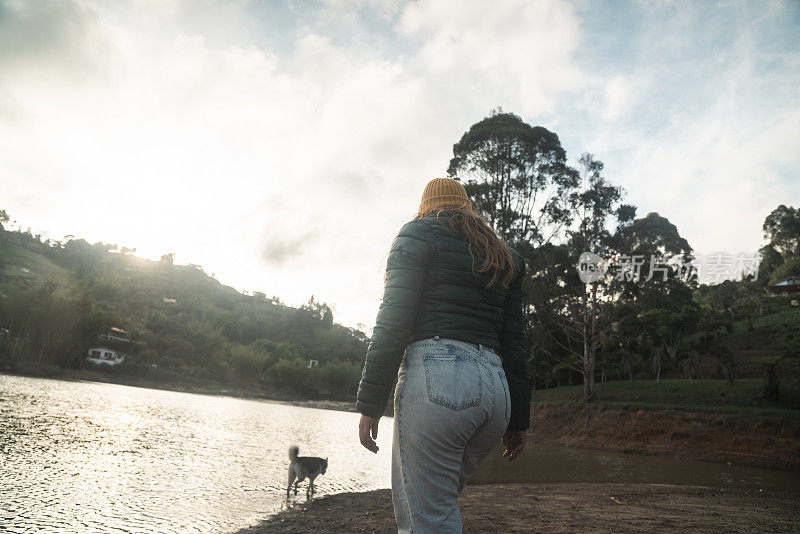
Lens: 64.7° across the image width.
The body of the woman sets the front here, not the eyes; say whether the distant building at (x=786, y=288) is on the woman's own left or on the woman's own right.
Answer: on the woman's own right

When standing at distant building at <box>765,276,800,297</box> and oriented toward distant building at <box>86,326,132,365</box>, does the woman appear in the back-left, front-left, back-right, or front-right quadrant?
front-left

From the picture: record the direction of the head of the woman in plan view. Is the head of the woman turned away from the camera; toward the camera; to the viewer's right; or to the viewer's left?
away from the camera

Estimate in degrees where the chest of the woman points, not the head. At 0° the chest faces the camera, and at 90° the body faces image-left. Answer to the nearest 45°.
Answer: approximately 135°

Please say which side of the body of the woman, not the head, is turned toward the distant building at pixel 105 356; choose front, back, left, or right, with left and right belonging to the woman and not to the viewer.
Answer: front

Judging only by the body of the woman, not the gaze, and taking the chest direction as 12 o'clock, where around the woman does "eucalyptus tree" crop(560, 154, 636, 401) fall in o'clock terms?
The eucalyptus tree is roughly at 2 o'clock from the woman.

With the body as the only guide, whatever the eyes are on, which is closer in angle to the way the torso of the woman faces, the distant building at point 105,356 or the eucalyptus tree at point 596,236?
the distant building
